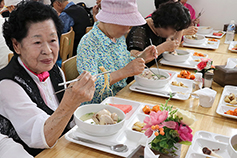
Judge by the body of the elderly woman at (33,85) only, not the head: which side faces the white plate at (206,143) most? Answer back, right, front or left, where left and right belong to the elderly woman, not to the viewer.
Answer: front

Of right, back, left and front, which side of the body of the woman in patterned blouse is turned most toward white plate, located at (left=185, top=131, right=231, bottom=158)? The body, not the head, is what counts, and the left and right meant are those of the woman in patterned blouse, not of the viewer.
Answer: front

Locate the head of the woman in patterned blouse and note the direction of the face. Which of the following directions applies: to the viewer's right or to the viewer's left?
to the viewer's right

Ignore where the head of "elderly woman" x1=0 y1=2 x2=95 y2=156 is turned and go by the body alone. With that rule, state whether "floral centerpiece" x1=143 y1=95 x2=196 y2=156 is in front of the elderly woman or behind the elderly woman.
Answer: in front

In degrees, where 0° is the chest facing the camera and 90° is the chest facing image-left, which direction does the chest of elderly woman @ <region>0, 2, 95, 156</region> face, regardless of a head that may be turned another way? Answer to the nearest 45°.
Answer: approximately 315°

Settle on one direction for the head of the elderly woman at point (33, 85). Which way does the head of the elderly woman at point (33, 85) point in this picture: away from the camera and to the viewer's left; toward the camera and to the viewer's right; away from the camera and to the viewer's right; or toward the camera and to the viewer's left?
toward the camera and to the viewer's right

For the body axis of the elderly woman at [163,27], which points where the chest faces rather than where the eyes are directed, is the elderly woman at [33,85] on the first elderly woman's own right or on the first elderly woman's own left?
on the first elderly woman's own right

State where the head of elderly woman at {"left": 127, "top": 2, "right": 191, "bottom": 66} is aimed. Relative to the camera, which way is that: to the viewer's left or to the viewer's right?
to the viewer's right

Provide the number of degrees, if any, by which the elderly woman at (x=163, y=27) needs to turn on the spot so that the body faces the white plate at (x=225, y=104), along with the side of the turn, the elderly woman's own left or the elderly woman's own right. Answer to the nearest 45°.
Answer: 0° — they already face it
